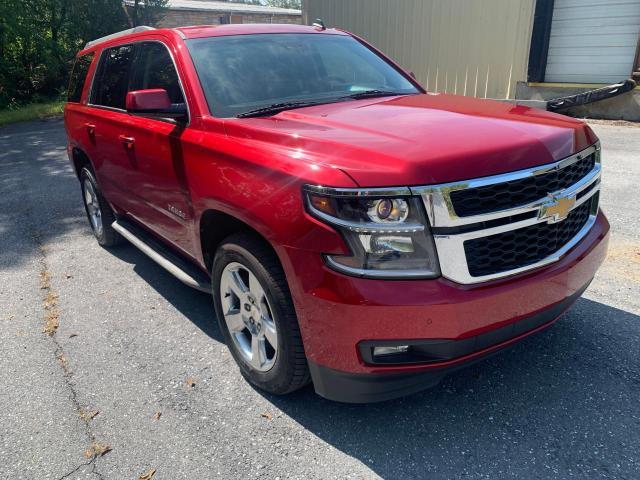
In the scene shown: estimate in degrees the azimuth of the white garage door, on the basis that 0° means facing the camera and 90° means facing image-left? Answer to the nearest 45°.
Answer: approximately 0°

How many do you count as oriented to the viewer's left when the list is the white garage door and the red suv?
0

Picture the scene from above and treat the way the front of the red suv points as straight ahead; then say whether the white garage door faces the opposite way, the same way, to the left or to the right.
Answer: to the right

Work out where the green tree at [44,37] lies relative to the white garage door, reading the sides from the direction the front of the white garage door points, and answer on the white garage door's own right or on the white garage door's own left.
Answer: on the white garage door's own right

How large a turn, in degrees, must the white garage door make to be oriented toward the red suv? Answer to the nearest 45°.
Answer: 0° — it already faces it

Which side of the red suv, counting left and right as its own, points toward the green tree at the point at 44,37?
back

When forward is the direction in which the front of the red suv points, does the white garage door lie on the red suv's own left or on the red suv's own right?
on the red suv's own left

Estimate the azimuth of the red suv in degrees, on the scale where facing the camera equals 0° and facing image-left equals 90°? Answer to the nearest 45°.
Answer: approximately 315°

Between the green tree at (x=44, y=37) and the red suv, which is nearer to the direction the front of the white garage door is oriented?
the red suv
